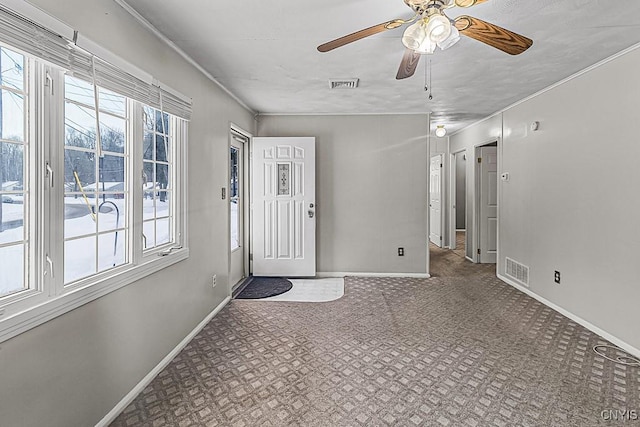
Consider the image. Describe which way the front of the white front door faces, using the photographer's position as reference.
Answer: facing the viewer

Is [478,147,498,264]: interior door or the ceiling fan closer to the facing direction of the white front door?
the ceiling fan

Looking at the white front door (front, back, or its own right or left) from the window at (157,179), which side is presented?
front

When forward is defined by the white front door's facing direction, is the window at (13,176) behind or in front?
in front

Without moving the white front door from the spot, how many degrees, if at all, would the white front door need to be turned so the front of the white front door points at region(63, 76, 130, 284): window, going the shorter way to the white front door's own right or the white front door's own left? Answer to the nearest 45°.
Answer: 0° — it already faces it

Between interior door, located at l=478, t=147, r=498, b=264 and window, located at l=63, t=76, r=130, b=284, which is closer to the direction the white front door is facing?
the window

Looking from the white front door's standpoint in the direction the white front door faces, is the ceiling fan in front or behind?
in front

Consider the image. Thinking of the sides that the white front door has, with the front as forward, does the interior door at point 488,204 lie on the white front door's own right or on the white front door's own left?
on the white front door's own left

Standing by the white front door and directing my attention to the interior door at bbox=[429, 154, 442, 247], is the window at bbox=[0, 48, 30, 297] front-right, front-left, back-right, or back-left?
back-right

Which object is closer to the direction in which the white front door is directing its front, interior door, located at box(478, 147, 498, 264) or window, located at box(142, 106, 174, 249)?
the window
